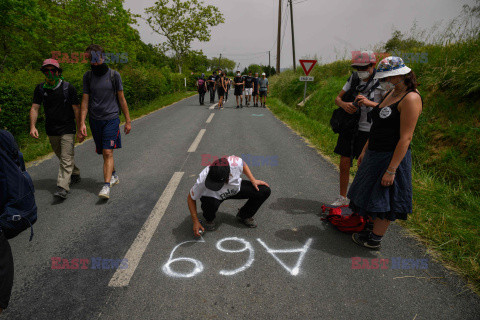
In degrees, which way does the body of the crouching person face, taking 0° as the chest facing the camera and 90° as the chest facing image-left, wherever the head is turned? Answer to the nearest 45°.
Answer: approximately 0°

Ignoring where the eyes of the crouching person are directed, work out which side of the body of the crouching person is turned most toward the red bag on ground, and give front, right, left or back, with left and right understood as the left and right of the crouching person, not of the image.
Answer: left

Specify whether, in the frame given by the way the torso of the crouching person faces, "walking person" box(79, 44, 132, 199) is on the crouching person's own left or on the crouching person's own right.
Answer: on the crouching person's own right
